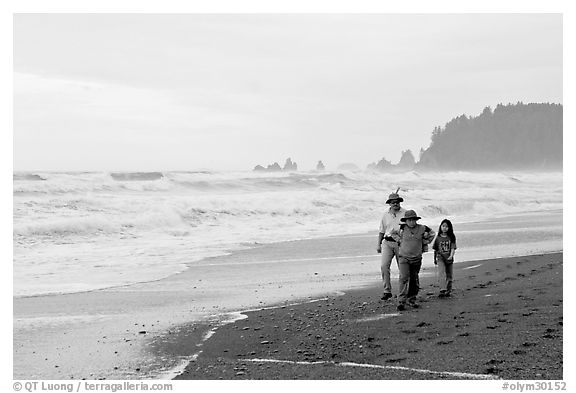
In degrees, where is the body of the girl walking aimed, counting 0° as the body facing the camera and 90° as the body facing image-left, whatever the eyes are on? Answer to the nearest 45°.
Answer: approximately 0°

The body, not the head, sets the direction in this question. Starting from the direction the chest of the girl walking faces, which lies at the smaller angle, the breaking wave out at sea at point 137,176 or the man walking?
the man walking

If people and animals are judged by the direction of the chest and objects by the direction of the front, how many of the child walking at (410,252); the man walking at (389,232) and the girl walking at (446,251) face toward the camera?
3

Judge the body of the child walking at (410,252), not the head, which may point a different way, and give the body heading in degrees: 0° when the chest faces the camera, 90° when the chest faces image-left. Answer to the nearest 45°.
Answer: approximately 0°

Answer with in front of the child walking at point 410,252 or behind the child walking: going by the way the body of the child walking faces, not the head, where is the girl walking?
behind

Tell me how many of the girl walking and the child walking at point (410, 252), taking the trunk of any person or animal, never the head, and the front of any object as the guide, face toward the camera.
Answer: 2

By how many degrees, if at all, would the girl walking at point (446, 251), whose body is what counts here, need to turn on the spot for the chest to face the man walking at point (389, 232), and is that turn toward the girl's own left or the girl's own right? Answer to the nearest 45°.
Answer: approximately 45° to the girl's own right

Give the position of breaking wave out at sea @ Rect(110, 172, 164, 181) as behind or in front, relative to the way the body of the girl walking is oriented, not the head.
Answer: behind
